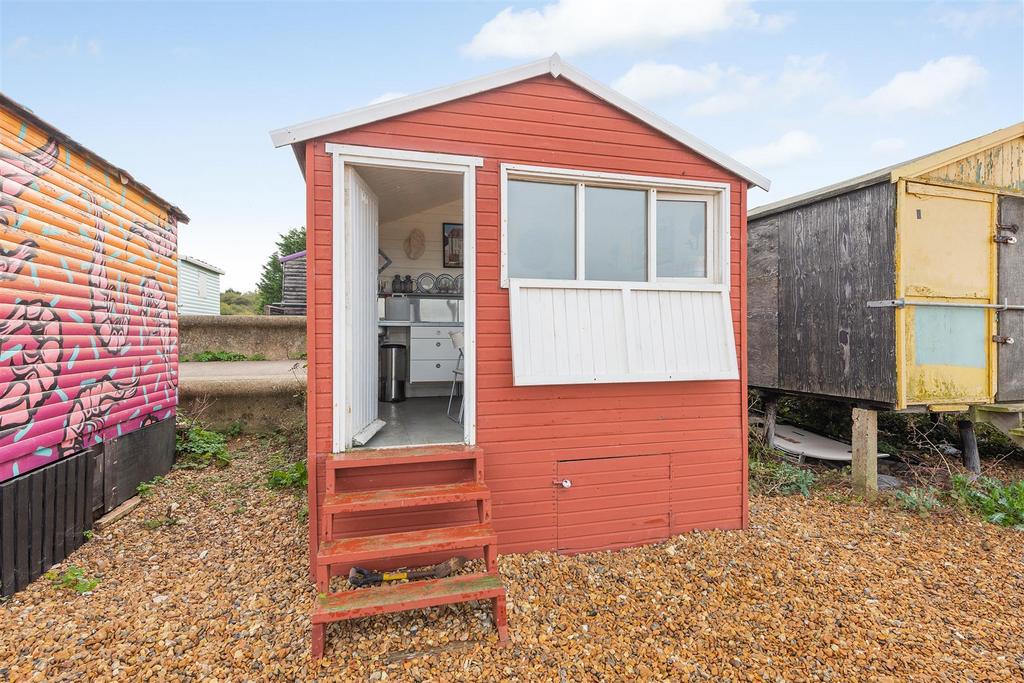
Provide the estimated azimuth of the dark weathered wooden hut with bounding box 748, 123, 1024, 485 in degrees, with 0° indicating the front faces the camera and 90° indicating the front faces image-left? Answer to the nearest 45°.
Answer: approximately 315°

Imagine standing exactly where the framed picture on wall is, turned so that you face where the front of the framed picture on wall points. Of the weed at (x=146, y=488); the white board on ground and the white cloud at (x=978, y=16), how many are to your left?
2

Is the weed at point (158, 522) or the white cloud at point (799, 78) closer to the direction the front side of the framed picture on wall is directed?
the weed

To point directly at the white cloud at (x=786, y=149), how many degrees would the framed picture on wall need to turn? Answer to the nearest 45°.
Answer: approximately 135° to its left

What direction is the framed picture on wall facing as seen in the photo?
toward the camera

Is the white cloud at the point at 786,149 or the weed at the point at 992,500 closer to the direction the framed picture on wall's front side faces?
the weed

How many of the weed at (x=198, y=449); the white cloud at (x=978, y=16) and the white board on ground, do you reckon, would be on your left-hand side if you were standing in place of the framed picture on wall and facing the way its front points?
2

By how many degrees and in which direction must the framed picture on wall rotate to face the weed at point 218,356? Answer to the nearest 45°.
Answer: approximately 135° to its right

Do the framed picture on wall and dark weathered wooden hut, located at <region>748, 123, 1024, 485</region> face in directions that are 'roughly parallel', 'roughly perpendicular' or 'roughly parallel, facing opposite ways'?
roughly parallel

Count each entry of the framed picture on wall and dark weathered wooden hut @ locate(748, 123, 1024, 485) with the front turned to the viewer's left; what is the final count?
0

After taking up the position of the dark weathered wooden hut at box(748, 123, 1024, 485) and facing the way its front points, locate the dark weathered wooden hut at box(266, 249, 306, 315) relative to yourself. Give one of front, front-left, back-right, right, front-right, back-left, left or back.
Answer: back-right

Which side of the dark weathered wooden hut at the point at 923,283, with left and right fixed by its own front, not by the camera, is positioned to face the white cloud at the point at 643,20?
back
